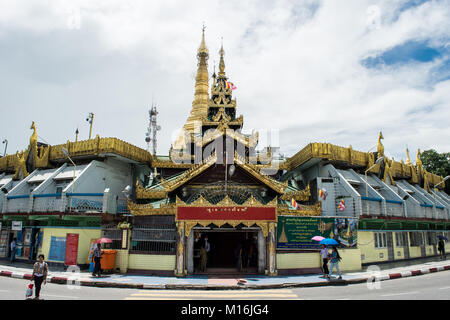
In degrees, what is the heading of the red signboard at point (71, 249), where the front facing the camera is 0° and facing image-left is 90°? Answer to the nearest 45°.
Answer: approximately 0°

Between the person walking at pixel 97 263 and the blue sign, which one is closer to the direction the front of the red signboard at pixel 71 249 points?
the person walking

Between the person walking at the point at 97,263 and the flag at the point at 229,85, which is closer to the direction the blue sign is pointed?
the person walking

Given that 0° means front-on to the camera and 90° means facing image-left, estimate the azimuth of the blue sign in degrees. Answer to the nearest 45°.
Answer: approximately 0°

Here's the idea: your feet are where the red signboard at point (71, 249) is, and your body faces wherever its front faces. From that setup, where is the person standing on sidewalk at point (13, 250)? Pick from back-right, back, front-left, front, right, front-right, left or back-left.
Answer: back-right

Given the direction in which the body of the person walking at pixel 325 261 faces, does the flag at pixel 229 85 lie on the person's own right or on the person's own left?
on the person's own right
